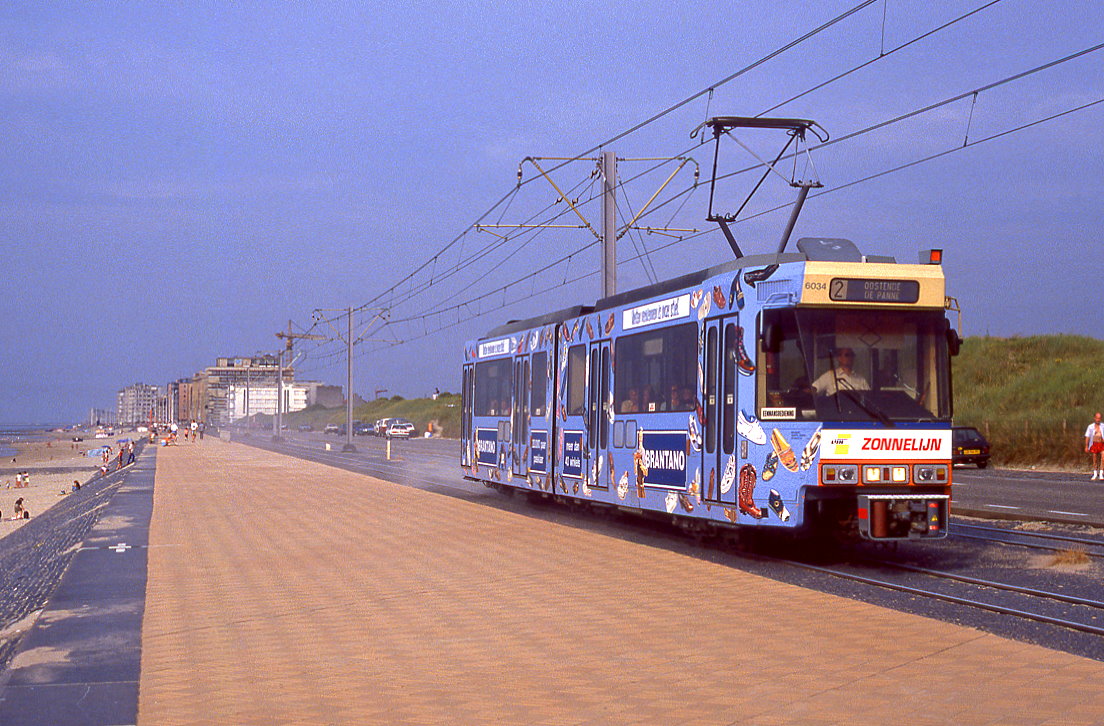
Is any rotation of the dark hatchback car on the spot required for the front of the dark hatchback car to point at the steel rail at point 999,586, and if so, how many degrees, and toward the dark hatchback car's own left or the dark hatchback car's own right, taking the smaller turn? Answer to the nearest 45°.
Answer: approximately 135° to the dark hatchback car's own left

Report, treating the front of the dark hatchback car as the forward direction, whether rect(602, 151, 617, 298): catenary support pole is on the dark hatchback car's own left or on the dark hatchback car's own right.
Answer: on the dark hatchback car's own left

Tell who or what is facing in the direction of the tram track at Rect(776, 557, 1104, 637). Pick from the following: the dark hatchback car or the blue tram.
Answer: the blue tram

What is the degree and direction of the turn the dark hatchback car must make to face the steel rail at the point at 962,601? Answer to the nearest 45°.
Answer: approximately 135° to its left

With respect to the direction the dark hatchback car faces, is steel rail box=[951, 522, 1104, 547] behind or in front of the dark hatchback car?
behind

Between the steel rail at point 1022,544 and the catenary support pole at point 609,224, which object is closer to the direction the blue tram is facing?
the steel rail

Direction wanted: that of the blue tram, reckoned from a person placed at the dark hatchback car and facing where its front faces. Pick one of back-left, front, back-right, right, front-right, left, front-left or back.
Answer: back-left

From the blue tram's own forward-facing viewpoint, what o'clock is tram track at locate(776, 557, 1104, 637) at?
The tram track is roughly at 12 o'clock from the blue tram.

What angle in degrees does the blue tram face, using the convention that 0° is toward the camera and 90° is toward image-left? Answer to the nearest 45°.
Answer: approximately 315°

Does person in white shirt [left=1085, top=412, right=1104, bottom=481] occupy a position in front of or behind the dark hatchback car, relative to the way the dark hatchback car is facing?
behind

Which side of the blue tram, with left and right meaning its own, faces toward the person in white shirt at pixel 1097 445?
left

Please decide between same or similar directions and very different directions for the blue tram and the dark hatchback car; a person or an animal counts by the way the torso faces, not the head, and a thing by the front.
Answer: very different directions

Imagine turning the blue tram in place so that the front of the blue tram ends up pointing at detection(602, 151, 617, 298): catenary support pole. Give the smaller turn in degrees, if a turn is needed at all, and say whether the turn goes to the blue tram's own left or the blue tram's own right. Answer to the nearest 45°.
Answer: approximately 135° to the blue tram's own left

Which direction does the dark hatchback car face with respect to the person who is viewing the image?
facing away from the viewer and to the left of the viewer
